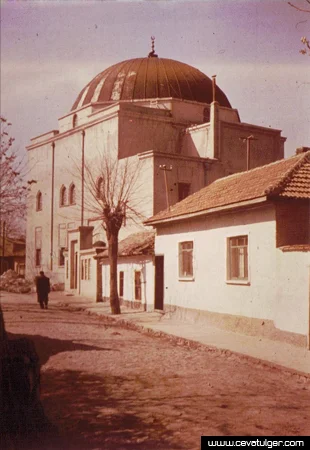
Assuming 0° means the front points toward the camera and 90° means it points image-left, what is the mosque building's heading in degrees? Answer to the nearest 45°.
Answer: approximately 45°

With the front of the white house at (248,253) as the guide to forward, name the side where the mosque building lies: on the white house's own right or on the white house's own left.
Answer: on the white house's own right

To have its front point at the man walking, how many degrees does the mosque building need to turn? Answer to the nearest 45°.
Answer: approximately 45° to its left

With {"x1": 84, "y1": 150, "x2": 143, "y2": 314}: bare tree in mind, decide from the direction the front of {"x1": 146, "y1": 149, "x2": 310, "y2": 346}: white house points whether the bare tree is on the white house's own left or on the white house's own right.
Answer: on the white house's own right
